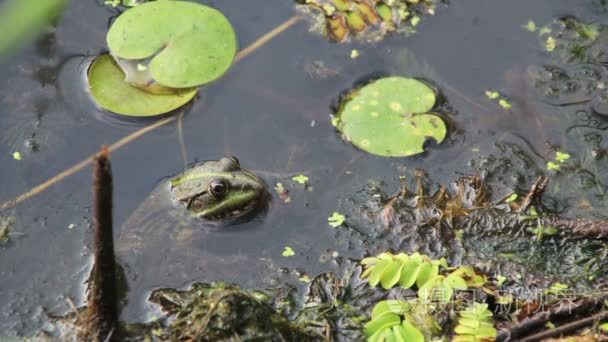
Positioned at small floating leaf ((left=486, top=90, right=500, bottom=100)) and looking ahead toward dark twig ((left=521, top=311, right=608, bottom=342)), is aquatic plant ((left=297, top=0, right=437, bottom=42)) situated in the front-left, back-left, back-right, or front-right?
back-right

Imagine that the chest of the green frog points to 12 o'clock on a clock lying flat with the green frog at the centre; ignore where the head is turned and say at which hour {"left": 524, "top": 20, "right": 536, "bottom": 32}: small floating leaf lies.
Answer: The small floating leaf is roughly at 11 o'clock from the green frog.

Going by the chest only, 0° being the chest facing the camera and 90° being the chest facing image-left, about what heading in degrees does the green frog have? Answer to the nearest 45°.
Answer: approximately 270°

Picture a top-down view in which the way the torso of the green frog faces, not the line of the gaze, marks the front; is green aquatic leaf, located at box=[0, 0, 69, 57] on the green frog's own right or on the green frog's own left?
on the green frog's own left

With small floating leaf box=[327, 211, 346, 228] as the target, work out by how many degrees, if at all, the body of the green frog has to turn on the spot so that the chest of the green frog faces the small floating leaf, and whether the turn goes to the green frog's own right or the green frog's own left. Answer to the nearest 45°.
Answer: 0° — it already faces it

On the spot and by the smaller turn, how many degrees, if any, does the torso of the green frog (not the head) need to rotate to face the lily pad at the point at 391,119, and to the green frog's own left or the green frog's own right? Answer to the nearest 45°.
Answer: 0° — it already faces it

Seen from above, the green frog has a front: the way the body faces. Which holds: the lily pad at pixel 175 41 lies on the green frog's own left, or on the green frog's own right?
on the green frog's own left

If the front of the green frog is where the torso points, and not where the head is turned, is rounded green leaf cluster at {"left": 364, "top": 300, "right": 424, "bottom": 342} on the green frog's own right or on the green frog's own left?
on the green frog's own right

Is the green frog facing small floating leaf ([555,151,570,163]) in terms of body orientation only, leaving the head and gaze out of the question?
yes

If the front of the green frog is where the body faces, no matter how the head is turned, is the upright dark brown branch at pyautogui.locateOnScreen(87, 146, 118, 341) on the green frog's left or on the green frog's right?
on the green frog's right

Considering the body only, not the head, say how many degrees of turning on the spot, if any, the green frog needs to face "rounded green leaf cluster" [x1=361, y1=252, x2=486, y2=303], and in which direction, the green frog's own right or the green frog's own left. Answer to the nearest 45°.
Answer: approximately 45° to the green frog's own right

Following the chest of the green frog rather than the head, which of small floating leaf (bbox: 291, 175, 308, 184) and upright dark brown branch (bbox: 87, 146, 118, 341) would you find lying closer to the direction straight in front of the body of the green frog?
the small floating leaf
